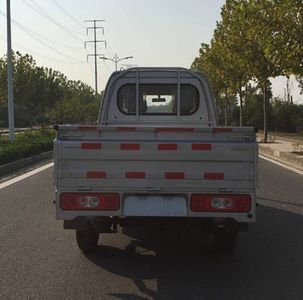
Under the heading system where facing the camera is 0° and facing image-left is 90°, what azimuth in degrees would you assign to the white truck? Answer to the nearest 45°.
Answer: approximately 180°
